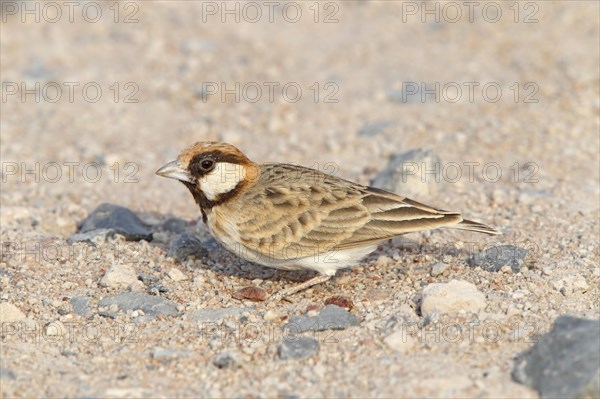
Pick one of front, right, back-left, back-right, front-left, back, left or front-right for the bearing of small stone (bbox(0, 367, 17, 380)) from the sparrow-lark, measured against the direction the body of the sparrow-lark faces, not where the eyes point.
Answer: front-left

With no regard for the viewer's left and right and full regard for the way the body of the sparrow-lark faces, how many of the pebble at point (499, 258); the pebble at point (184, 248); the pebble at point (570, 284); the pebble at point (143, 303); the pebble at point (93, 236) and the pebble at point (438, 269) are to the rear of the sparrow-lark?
3

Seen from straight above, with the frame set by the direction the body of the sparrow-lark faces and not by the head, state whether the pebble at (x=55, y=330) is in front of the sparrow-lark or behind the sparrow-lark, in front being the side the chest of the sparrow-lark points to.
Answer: in front

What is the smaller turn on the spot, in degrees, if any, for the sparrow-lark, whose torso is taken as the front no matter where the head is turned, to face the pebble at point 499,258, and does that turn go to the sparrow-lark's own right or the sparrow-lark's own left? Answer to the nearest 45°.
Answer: approximately 180°

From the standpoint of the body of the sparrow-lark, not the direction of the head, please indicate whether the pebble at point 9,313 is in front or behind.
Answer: in front

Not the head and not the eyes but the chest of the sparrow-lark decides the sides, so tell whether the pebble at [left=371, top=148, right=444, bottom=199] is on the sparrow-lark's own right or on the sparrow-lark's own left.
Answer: on the sparrow-lark's own right

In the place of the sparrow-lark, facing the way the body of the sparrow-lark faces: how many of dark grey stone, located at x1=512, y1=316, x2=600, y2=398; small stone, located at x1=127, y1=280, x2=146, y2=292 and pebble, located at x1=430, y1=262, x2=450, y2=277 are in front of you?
1

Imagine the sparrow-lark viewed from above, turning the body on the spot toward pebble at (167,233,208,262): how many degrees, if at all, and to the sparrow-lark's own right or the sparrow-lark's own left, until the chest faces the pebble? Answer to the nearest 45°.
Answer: approximately 45° to the sparrow-lark's own right

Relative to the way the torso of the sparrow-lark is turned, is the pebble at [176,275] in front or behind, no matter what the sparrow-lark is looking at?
in front

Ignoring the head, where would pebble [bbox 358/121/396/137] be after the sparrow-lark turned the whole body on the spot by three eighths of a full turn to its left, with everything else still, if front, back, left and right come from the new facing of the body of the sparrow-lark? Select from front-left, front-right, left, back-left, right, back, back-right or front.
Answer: back-left

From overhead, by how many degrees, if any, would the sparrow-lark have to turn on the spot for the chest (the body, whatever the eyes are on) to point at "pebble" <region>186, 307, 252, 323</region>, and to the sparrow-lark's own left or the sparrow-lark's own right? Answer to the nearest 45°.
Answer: approximately 45° to the sparrow-lark's own left

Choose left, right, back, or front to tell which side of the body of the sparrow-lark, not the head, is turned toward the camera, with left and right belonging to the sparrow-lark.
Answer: left

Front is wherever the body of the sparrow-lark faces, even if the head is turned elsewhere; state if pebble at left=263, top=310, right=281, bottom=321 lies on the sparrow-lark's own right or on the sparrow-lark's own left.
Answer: on the sparrow-lark's own left

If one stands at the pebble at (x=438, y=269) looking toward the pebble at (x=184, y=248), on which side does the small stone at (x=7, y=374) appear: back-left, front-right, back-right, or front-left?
front-left

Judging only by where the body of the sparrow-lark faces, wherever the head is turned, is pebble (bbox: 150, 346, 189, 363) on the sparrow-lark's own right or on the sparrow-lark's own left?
on the sparrow-lark's own left

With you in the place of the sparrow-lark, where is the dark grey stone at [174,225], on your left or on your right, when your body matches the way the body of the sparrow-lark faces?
on your right

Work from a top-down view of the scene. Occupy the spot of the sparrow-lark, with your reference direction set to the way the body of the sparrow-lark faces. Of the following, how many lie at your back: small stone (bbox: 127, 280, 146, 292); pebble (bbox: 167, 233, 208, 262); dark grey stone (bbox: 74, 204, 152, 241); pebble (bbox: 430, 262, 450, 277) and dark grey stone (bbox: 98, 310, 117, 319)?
1

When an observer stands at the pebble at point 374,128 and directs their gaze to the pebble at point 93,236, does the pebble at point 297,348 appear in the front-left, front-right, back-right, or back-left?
front-left

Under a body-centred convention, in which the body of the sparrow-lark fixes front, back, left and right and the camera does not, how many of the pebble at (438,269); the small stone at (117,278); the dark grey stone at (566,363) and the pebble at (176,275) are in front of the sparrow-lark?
2

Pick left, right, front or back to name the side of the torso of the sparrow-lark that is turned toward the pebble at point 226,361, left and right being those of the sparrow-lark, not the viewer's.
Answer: left

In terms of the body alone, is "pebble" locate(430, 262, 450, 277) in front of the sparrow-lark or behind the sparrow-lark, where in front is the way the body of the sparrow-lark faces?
behind

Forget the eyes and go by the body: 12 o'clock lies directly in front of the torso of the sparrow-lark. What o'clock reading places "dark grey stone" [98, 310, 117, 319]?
The dark grey stone is roughly at 11 o'clock from the sparrow-lark.
